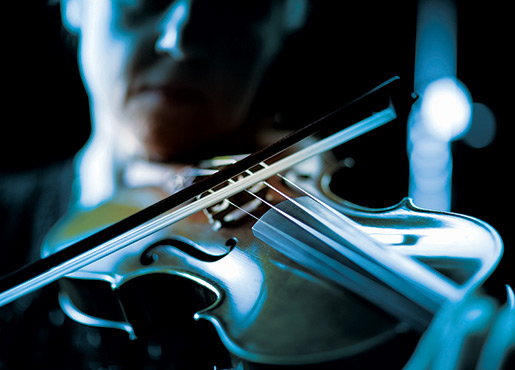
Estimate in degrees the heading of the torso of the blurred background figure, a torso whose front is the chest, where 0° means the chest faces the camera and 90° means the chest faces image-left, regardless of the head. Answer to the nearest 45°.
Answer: approximately 0°
